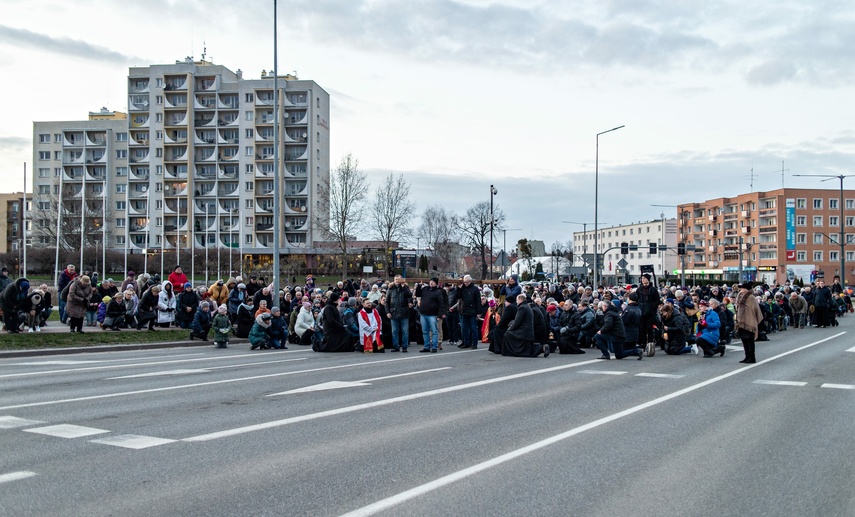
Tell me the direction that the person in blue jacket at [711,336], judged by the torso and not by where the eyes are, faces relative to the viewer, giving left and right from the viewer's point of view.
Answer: facing to the left of the viewer

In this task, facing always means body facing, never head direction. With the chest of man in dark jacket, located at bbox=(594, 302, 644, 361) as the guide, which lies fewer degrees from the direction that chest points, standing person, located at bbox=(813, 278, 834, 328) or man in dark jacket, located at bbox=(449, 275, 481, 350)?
the man in dark jacket

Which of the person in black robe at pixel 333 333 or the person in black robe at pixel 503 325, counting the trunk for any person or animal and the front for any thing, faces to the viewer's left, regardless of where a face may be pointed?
the person in black robe at pixel 503 325

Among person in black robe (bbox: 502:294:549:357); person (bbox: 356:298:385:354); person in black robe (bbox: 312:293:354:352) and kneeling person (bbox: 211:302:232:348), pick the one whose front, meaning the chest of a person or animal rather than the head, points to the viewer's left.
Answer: person in black robe (bbox: 502:294:549:357)

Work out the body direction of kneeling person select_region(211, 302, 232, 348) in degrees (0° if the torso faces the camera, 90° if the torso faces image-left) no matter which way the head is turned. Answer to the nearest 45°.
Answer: approximately 315°

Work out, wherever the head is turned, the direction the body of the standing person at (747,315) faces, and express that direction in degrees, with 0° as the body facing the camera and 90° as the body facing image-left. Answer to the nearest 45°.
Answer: approximately 90°

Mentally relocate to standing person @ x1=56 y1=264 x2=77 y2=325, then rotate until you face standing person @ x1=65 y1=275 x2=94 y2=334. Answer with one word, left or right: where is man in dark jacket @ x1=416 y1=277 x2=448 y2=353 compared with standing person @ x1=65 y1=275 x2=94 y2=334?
left
